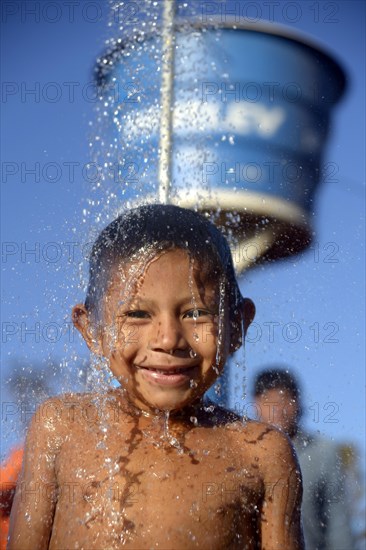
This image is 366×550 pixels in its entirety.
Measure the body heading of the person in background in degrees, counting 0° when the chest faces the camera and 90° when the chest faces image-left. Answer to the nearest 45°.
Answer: approximately 45°

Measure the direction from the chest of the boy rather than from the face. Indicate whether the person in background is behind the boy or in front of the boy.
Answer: behind

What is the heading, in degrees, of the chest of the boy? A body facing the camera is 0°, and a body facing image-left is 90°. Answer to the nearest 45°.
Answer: approximately 0°
